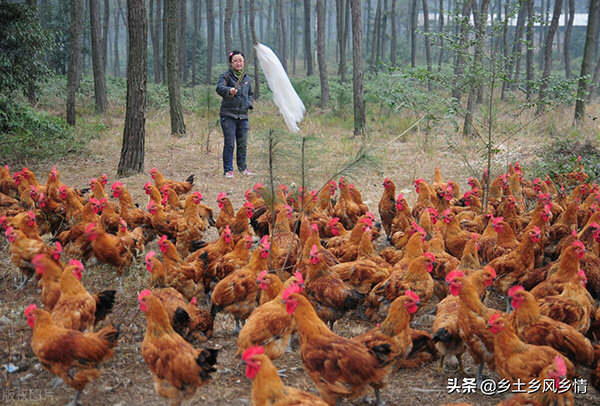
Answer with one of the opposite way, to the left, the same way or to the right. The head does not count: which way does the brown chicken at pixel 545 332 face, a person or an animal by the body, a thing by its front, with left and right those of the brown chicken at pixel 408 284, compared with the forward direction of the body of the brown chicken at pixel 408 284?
the opposite way

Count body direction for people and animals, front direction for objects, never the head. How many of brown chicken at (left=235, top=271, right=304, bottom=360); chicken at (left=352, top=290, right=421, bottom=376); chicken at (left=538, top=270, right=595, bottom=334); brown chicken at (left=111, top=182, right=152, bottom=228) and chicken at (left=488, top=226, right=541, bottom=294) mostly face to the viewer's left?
1

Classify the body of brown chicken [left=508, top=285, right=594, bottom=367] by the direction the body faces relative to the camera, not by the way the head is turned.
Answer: to the viewer's left

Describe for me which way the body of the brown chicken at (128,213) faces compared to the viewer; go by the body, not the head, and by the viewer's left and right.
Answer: facing to the left of the viewer

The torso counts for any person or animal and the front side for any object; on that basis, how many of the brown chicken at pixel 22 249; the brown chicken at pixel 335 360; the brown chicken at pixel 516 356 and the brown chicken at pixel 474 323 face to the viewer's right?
0

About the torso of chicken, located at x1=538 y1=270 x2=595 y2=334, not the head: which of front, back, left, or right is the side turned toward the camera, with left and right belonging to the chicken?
right

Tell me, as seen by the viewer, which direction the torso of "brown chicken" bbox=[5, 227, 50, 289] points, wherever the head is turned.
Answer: to the viewer's left

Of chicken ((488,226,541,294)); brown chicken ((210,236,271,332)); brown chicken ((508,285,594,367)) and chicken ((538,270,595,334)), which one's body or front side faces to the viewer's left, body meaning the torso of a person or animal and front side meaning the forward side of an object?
brown chicken ((508,285,594,367))
